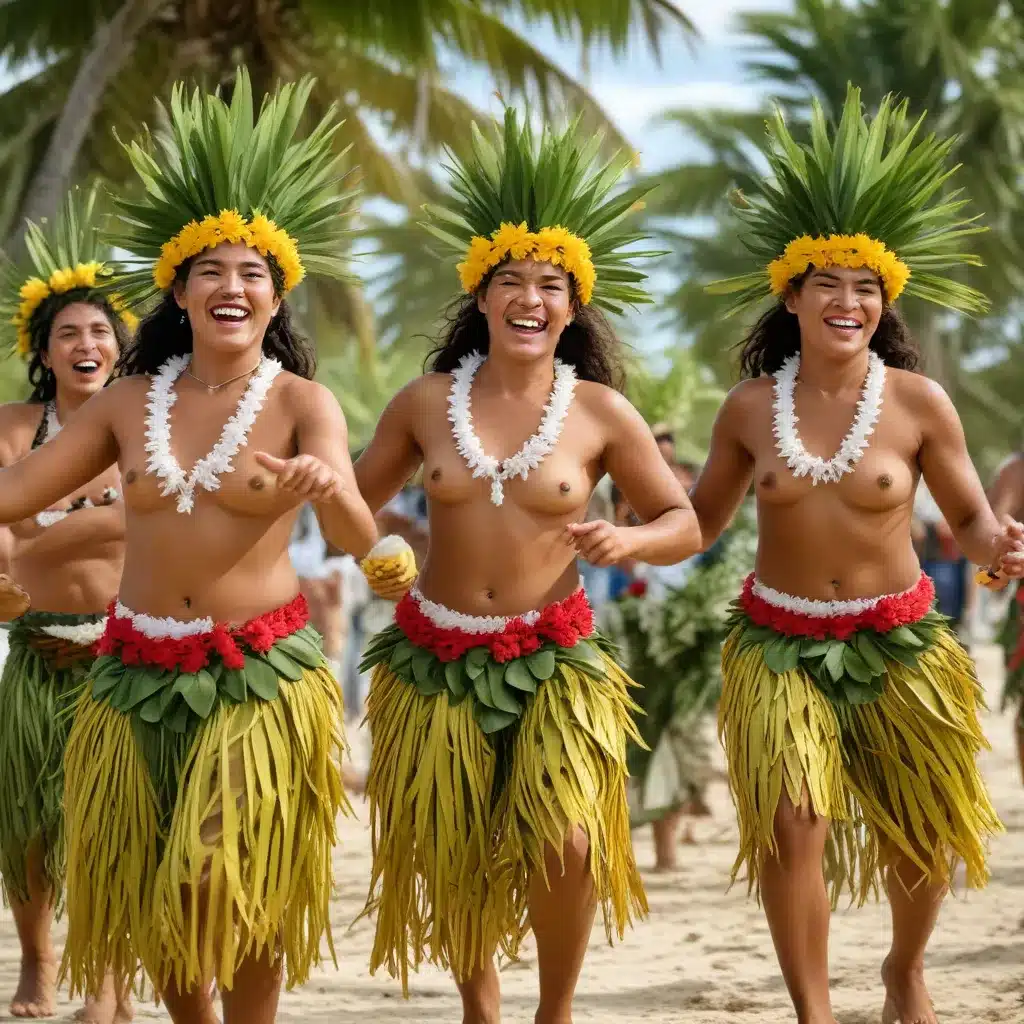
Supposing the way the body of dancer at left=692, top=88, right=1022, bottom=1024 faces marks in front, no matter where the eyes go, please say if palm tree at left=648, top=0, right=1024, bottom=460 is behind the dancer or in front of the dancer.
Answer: behind

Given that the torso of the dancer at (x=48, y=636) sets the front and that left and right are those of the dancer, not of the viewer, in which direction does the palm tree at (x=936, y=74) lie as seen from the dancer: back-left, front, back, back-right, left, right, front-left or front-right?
back-left

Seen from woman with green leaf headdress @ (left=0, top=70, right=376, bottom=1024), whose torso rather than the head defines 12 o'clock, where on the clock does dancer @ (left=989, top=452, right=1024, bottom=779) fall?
The dancer is roughly at 8 o'clock from the woman with green leaf headdress.

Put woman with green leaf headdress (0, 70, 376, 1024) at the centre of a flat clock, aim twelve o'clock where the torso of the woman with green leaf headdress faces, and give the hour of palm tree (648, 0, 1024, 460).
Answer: The palm tree is roughly at 7 o'clock from the woman with green leaf headdress.

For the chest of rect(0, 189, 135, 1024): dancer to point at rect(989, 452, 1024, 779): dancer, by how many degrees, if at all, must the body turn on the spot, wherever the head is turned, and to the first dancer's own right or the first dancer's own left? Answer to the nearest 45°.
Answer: approximately 90° to the first dancer's own left

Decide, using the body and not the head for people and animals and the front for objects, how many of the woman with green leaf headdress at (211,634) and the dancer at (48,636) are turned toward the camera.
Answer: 2

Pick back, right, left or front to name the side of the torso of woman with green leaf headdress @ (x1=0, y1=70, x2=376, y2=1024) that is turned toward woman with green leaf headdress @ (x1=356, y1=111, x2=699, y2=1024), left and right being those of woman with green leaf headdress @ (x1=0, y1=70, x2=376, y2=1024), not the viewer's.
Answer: left

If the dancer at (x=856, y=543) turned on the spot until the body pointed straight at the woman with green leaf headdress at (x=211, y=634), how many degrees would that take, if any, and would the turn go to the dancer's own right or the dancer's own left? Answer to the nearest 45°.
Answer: approximately 45° to the dancer's own right
